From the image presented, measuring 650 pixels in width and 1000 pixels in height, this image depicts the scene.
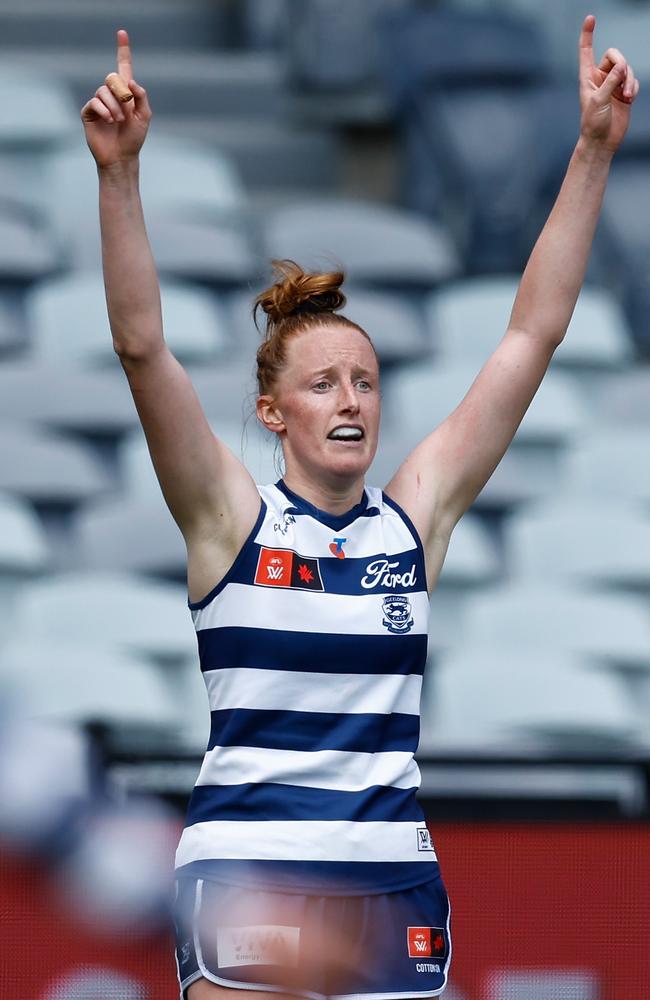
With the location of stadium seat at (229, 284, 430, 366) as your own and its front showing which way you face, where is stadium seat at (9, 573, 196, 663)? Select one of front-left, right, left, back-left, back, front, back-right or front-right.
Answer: front-right

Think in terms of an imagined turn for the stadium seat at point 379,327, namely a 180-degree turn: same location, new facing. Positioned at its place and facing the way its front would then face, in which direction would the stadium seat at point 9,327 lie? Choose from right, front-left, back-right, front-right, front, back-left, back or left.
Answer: left

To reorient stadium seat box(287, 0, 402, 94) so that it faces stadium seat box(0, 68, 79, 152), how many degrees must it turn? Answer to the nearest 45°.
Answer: approximately 45° to its right

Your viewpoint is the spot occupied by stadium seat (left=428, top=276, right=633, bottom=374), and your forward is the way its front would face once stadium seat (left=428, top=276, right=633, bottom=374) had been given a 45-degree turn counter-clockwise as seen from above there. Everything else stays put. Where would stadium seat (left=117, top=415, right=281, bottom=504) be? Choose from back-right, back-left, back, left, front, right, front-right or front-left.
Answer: right

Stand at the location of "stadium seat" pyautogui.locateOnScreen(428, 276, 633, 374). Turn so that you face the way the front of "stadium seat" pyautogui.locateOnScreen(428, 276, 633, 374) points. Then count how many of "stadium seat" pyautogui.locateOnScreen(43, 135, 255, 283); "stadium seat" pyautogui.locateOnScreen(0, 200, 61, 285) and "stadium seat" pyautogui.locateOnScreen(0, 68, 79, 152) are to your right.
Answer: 3

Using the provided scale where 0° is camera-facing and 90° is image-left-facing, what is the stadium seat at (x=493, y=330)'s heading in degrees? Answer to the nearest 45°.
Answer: approximately 0°
